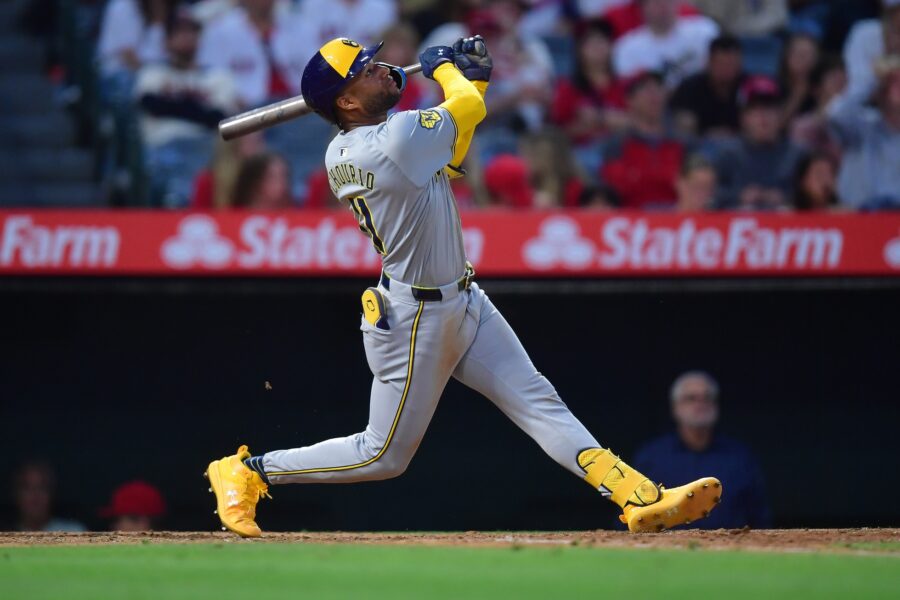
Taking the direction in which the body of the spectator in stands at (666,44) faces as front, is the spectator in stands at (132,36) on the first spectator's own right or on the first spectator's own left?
on the first spectator's own right

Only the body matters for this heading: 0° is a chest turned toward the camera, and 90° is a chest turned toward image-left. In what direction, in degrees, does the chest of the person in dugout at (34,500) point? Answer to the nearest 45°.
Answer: approximately 0°

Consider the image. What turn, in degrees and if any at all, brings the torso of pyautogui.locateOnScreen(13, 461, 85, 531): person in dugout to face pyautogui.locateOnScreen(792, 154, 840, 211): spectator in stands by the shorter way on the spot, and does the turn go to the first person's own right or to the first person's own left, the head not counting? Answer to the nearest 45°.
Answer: approximately 90° to the first person's own left

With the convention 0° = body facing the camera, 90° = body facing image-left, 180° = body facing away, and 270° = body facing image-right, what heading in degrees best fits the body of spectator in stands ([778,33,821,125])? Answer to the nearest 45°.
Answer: approximately 0°

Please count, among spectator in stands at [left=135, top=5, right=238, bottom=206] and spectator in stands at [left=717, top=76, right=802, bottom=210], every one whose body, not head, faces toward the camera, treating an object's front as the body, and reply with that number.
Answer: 2

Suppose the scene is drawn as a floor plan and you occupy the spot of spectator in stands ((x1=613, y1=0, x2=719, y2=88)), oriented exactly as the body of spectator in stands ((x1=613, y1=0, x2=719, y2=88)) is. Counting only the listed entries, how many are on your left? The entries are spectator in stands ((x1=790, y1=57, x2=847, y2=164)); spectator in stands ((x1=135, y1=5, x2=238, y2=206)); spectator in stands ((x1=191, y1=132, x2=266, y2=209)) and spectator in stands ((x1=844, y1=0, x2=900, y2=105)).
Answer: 2

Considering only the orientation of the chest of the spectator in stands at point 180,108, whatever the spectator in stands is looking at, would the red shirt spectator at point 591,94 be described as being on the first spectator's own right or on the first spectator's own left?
on the first spectator's own left
